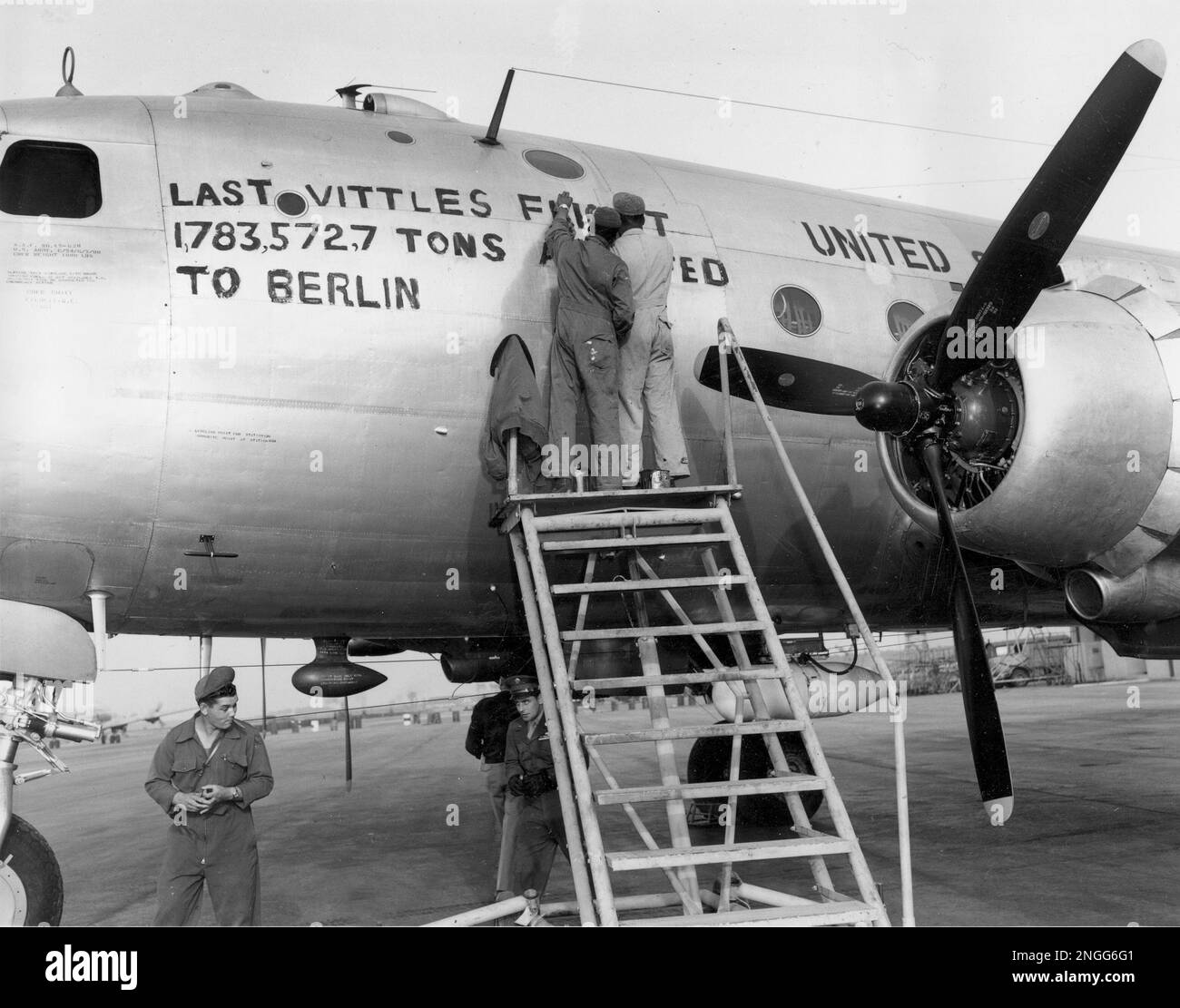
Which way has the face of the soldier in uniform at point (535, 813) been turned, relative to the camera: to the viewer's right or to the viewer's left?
to the viewer's left

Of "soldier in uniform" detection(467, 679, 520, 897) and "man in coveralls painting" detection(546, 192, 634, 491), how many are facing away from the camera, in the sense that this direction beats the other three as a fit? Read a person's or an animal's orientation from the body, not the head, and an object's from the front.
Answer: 2

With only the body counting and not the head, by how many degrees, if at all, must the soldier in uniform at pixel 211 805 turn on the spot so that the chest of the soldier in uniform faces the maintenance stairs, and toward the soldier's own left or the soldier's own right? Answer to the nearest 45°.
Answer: approximately 90° to the soldier's own left

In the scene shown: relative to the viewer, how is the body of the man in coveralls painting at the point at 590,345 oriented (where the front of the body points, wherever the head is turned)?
away from the camera

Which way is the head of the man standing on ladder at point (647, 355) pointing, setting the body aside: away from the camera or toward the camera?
away from the camera

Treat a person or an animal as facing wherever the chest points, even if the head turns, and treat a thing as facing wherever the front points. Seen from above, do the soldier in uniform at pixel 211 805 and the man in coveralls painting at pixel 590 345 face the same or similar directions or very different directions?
very different directions

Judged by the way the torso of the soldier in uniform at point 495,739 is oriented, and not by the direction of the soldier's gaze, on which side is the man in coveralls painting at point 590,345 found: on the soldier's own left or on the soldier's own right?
on the soldier's own right
